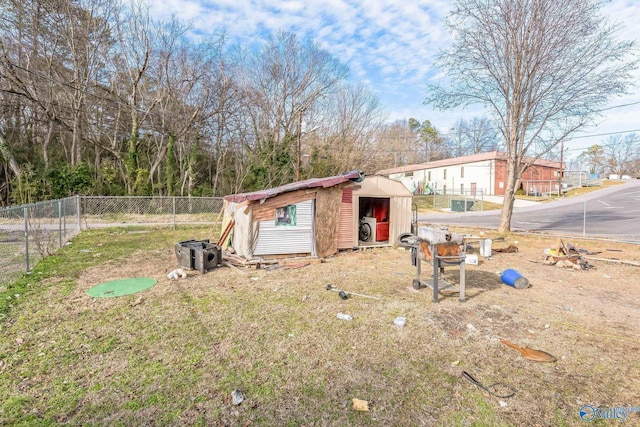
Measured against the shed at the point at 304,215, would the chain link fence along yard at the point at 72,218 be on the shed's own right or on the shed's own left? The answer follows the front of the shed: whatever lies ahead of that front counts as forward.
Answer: on the shed's own right

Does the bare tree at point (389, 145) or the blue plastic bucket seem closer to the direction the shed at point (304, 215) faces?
the blue plastic bucket

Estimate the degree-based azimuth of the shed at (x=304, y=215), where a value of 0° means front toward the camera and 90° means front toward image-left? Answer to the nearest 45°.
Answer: approximately 0°

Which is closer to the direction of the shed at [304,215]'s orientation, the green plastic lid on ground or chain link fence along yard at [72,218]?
the green plastic lid on ground

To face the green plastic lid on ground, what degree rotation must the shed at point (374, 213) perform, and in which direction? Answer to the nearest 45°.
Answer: approximately 45° to its right

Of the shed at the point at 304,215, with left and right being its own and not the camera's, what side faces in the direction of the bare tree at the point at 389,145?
back

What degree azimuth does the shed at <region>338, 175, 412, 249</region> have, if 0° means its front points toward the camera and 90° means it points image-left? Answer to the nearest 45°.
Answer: approximately 0°

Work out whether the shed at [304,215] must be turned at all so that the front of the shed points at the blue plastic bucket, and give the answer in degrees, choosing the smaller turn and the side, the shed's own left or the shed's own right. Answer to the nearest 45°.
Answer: approximately 45° to the shed's own left

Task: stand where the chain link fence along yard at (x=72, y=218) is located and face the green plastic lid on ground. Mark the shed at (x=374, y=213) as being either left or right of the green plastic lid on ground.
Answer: left

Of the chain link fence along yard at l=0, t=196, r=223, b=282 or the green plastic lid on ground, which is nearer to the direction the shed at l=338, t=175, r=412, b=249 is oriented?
the green plastic lid on ground
